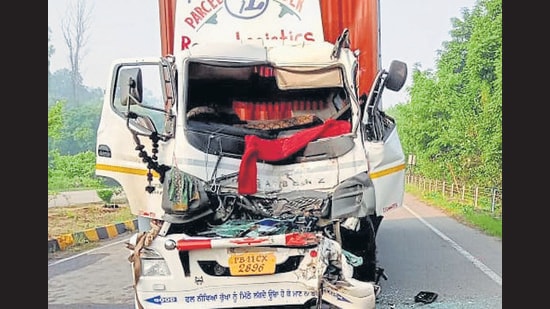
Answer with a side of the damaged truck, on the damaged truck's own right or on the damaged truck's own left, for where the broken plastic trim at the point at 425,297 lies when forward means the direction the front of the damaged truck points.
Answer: on the damaged truck's own left

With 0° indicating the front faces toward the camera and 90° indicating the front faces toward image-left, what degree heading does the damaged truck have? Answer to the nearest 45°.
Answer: approximately 0°

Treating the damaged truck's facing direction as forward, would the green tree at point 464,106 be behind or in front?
behind
